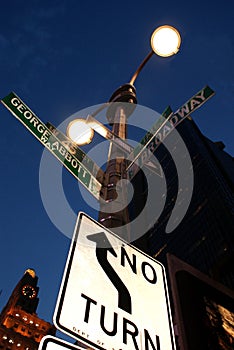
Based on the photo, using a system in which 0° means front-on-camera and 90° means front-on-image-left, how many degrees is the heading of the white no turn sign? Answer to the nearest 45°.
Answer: approximately 315°

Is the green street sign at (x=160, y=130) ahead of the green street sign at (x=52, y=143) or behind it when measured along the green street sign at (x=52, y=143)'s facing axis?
ahead

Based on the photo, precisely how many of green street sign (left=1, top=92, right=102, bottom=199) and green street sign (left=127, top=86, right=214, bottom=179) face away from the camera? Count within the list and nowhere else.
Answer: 0
